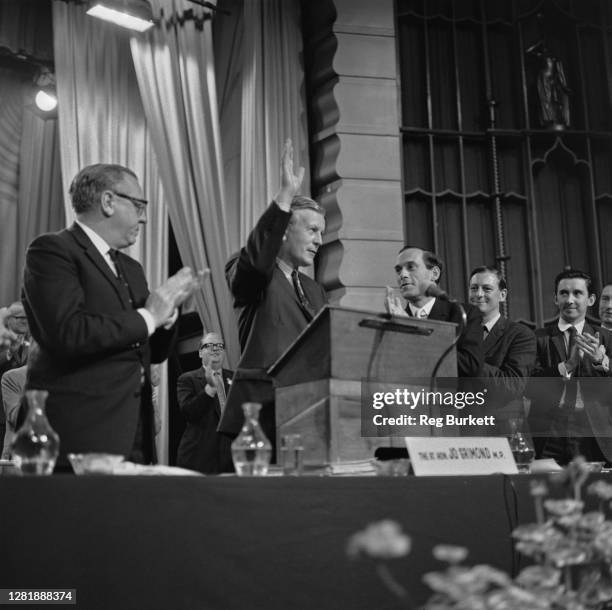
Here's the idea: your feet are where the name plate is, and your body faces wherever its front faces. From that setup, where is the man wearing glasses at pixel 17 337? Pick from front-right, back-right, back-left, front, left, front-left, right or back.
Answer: back-right

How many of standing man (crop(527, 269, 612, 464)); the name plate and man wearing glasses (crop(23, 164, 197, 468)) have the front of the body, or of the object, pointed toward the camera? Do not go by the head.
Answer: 2

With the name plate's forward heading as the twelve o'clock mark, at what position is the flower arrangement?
The flower arrangement is roughly at 12 o'clock from the name plate.

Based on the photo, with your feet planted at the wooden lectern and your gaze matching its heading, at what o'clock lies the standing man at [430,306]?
The standing man is roughly at 8 o'clock from the wooden lectern.

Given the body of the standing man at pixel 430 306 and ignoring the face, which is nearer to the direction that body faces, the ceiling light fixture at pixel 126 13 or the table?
the table

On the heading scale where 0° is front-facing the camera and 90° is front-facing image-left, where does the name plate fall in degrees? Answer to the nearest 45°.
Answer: approximately 0°

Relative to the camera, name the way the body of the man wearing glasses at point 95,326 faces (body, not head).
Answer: to the viewer's right
